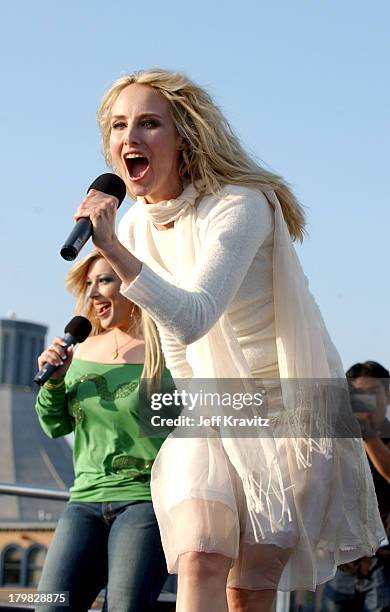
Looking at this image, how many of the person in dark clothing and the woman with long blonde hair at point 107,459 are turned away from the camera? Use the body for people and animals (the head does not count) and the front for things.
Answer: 0

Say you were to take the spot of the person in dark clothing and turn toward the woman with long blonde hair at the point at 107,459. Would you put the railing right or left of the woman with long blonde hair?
right

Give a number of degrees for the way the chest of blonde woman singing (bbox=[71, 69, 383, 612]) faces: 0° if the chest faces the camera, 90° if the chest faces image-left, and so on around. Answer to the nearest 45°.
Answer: approximately 45°

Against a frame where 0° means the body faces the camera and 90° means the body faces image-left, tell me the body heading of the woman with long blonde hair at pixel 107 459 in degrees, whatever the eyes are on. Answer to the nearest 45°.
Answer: approximately 0°

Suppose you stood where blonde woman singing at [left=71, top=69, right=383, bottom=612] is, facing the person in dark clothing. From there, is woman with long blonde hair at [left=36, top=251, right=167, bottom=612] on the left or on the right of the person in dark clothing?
left
